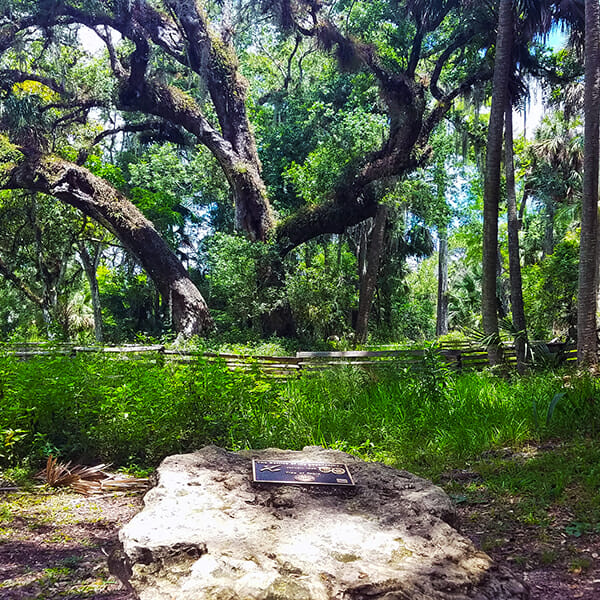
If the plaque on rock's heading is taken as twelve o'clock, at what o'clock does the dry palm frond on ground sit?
The dry palm frond on ground is roughly at 4 o'clock from the plaque on rock.

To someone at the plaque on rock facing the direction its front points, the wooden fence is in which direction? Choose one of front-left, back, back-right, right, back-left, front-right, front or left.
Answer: back

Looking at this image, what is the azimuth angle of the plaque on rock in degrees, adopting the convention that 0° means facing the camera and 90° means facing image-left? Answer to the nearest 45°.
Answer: approximately 0°
